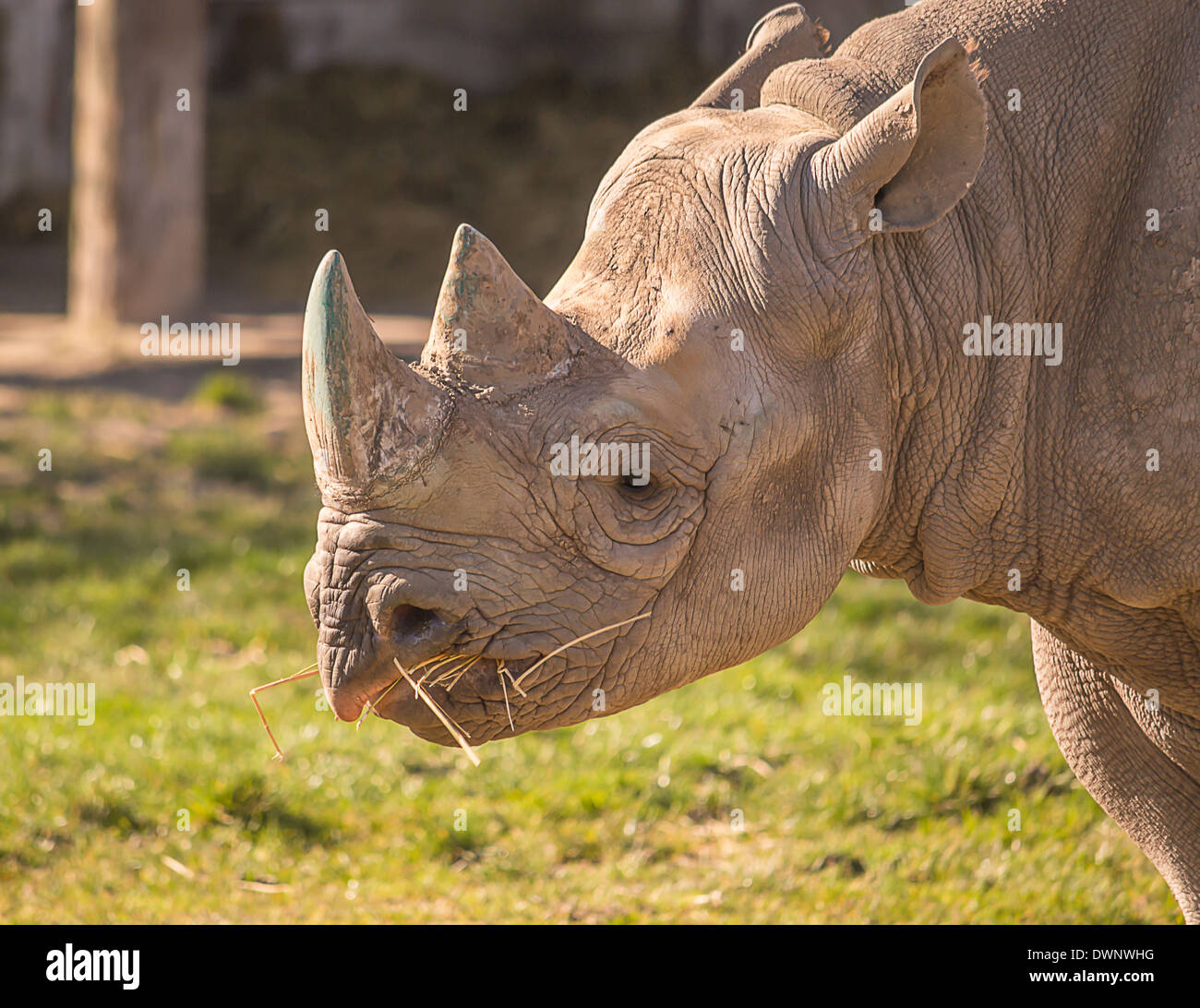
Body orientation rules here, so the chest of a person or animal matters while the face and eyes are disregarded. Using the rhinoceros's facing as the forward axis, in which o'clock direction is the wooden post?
The wooden post is roughly at 2 o'clock from the rhinoceros.

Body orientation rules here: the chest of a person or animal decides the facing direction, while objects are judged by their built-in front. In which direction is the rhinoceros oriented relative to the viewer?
to the viewer's left
